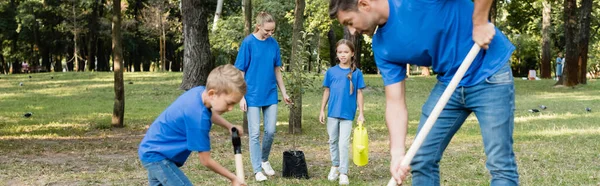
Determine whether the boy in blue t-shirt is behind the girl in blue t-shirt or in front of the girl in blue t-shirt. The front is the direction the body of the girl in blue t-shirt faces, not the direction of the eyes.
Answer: in front

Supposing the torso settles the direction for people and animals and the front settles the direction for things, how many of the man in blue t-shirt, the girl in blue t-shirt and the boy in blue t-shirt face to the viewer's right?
1

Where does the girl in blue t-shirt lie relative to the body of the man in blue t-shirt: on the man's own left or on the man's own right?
on the man's own right

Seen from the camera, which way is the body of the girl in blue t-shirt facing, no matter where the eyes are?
toward the camera

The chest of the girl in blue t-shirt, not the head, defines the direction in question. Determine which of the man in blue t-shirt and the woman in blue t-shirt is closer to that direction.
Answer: the man in blue t-shirt

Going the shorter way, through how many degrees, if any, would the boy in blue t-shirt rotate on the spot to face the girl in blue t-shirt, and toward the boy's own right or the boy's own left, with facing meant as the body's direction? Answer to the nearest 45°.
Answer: approximately 45° to the boy's own left

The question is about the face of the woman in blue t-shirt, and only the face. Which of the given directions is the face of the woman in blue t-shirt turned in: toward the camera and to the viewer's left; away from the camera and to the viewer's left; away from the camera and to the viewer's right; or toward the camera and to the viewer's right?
toward the camera and to the viewer's right

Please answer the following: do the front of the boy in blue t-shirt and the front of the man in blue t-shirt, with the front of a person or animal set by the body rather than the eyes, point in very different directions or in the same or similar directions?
very different directions

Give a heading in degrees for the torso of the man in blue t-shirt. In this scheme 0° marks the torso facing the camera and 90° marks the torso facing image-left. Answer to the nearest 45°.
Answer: approximately 45°

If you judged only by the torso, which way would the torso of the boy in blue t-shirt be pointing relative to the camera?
to the viewer's right

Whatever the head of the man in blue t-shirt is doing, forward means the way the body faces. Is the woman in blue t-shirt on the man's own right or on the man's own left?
on the man's own right

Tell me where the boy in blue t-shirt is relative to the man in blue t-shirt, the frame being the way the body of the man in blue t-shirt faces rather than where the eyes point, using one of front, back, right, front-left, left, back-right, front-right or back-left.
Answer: front-right

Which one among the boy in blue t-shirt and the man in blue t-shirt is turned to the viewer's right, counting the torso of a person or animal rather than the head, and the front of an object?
the boy in blue t-shirt

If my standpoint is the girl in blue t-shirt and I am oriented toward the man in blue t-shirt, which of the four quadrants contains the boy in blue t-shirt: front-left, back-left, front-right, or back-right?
front-right
